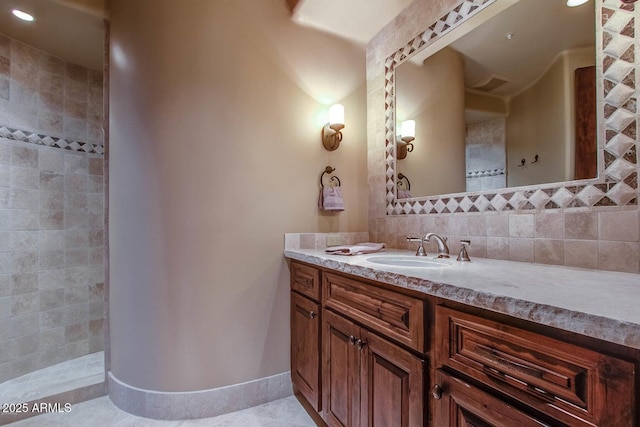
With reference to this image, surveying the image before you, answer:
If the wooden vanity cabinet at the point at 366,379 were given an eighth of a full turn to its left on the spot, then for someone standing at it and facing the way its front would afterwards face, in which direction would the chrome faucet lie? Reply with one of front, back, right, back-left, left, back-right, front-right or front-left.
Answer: back-left

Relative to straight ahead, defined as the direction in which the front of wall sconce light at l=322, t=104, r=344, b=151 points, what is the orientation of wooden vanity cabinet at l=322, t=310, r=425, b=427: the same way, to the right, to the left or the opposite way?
to the right

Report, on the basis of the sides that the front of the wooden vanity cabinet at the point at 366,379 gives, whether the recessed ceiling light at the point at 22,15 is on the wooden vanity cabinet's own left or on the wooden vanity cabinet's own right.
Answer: on the wooden vanity cabinet's own right

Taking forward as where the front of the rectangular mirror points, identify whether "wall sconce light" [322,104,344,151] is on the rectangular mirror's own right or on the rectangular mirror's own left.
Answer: on the rectangular mirror's own right

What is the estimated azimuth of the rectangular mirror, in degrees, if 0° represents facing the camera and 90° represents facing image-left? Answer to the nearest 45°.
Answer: approximately 45°

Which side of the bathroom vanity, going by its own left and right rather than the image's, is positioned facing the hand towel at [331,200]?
right

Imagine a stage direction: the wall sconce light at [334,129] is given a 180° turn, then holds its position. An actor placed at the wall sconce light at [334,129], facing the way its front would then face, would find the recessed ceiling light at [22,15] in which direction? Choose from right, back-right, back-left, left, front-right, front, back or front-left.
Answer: front-left

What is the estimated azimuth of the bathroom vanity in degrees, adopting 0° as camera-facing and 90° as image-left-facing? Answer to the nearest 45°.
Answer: approximately 45°
